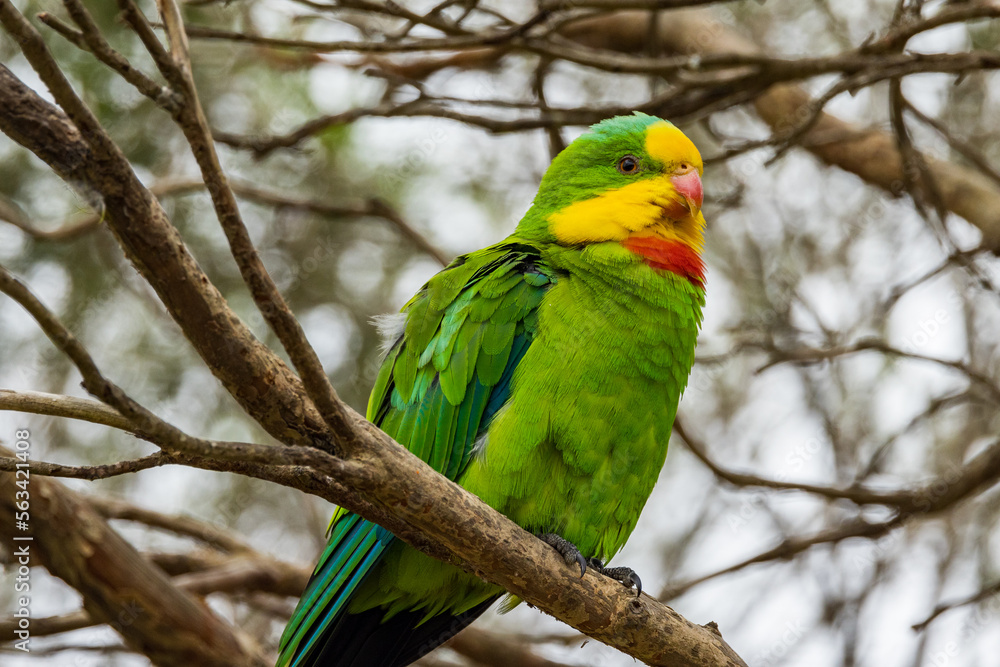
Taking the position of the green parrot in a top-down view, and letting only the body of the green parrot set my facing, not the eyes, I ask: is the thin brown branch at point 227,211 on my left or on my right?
on my right

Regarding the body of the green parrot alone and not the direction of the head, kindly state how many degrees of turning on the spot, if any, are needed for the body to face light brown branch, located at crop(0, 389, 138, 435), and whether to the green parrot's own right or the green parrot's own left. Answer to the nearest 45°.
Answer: approximately 90° to the green parrot's own right

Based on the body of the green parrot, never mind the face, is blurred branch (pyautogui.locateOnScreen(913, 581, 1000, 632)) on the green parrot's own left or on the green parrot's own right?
on the green parrot's own left

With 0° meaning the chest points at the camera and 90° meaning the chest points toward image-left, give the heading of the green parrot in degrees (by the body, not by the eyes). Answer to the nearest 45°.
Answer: approximately 315°

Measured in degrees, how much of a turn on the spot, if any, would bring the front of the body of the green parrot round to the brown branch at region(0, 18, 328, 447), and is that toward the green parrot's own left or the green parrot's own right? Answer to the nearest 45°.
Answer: approximately 90° to the green parrot's own right
